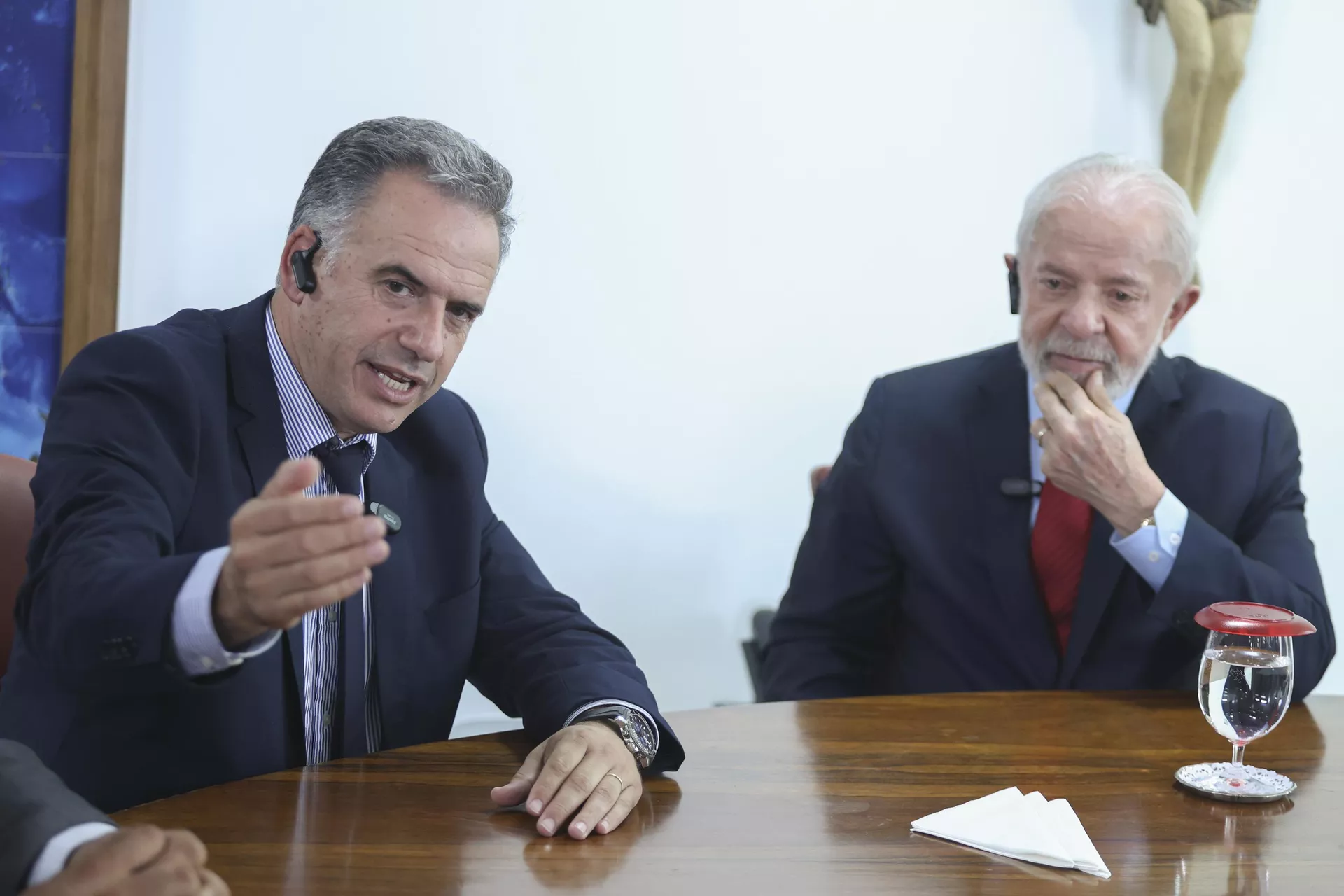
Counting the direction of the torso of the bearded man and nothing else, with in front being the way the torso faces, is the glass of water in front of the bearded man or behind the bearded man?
in front

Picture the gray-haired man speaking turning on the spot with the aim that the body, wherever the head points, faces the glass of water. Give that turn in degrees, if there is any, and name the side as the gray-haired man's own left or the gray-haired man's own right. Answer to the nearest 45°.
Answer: approximately 45° to the gray-haired man's own left

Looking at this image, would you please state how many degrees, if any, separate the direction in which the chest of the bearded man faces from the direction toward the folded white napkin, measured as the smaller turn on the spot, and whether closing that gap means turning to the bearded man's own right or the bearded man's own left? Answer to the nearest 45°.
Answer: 0° — they already face it

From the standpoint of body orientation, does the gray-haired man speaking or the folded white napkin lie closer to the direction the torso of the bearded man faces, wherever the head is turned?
the folded white napkin

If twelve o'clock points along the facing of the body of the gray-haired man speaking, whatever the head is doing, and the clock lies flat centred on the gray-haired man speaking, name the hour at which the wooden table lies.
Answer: The wooden table is roughly at 12 o'clock from the gray-haired man speaking.

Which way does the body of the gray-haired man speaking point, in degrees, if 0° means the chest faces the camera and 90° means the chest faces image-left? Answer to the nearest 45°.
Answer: approximately 315°

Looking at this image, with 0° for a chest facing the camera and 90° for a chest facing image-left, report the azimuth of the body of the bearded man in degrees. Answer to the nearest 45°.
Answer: approximately 0°

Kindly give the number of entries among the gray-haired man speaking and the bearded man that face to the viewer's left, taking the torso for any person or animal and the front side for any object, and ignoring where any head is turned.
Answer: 0

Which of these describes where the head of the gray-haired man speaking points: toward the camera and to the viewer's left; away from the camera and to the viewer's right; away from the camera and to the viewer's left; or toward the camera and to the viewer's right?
toward the camera and to the viewer's right

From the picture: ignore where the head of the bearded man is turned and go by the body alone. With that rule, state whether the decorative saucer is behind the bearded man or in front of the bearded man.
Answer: in front

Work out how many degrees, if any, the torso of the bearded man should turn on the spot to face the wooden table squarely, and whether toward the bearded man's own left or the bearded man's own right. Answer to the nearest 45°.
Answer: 0° — they already face it
